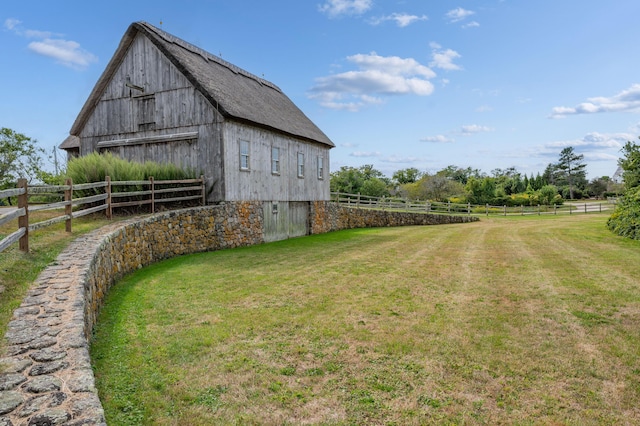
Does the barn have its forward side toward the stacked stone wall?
no

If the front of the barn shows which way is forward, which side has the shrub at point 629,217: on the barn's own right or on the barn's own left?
on the barn's own left

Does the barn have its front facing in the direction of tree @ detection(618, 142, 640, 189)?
no

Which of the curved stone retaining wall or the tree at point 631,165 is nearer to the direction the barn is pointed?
the curved stone retaining wall

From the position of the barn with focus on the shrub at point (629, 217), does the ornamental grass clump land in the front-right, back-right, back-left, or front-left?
back-right

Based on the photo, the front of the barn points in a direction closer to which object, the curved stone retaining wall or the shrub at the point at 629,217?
the curved stone retaining wall
